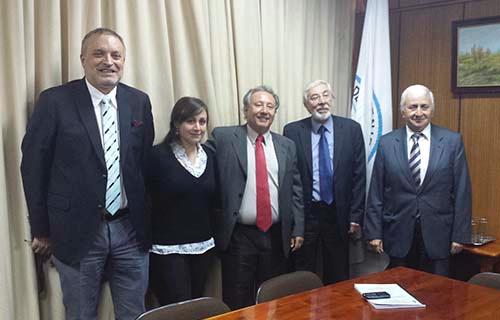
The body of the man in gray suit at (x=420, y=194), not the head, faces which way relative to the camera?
toward the camera

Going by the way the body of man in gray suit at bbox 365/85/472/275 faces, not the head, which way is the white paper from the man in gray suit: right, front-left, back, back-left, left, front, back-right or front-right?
front

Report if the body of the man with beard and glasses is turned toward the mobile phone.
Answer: yes

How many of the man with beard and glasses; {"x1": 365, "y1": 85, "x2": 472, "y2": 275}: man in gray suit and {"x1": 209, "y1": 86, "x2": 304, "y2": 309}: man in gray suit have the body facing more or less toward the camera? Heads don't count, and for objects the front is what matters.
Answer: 3

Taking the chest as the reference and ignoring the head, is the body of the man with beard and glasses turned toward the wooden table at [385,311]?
yes

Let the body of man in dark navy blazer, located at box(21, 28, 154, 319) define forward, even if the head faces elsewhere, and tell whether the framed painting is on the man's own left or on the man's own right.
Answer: on the man's own left

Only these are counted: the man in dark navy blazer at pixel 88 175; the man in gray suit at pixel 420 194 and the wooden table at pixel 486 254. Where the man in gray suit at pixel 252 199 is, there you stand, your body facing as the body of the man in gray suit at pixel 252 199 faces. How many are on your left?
2

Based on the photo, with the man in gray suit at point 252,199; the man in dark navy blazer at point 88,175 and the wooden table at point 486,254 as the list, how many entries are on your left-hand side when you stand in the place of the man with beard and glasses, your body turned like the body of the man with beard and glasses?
1

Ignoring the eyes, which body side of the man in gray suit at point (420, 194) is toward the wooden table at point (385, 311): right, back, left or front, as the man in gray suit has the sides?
front

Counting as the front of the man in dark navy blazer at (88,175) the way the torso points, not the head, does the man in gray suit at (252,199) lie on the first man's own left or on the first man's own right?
on the first man's own left

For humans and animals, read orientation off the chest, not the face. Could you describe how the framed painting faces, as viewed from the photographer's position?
facing the viewer and to the left of the viewer

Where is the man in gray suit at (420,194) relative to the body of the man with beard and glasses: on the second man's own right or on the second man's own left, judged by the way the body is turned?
on the second man's own left

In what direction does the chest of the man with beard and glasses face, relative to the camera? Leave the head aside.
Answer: toward the camera
